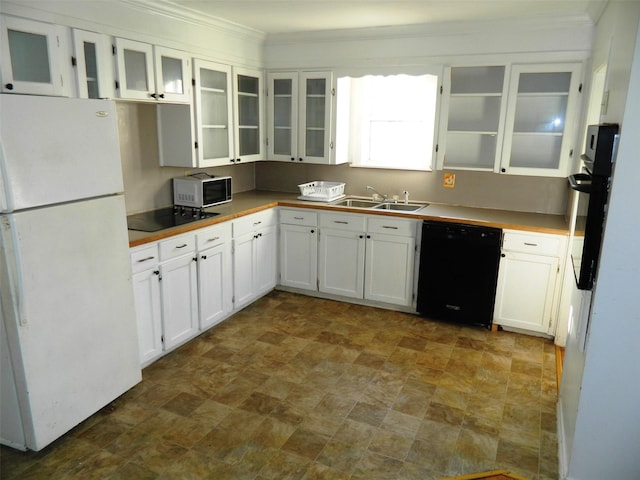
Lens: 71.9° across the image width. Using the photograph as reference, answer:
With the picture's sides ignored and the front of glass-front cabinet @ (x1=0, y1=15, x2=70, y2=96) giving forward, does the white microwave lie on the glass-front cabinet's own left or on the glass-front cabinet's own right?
on the glass-front cabinet's own left

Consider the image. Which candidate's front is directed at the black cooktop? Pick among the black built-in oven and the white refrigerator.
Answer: the black built-in oven

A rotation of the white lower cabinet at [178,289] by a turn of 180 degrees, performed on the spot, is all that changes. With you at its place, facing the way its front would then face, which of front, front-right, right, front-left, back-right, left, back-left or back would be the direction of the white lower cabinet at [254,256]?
right

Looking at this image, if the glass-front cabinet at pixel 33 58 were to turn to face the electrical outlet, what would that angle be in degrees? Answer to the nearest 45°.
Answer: approximately 45° to its left

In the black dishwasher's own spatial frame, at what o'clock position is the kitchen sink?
The kitchen sink is roughly at 4 o'clock from the black dishwasher.

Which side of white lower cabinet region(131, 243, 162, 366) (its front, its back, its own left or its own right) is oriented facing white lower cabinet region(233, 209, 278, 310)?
left

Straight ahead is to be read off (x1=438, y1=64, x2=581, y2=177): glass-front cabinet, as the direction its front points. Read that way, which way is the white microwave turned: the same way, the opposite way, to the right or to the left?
to the left

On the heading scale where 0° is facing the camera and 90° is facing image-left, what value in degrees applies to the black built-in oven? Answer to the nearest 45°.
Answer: approximately 90°

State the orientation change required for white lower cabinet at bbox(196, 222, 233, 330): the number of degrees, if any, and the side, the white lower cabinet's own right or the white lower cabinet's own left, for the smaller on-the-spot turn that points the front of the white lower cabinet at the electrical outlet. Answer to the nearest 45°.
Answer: approximately 45° to the white lower cabinet's own left

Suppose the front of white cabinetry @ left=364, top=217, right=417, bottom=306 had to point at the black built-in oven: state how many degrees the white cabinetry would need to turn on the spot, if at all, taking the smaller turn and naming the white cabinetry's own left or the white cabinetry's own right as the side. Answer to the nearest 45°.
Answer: approximately 45° to the white cabinetry's own left

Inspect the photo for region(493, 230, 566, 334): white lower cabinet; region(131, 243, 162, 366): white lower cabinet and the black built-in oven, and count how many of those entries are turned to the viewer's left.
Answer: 1
